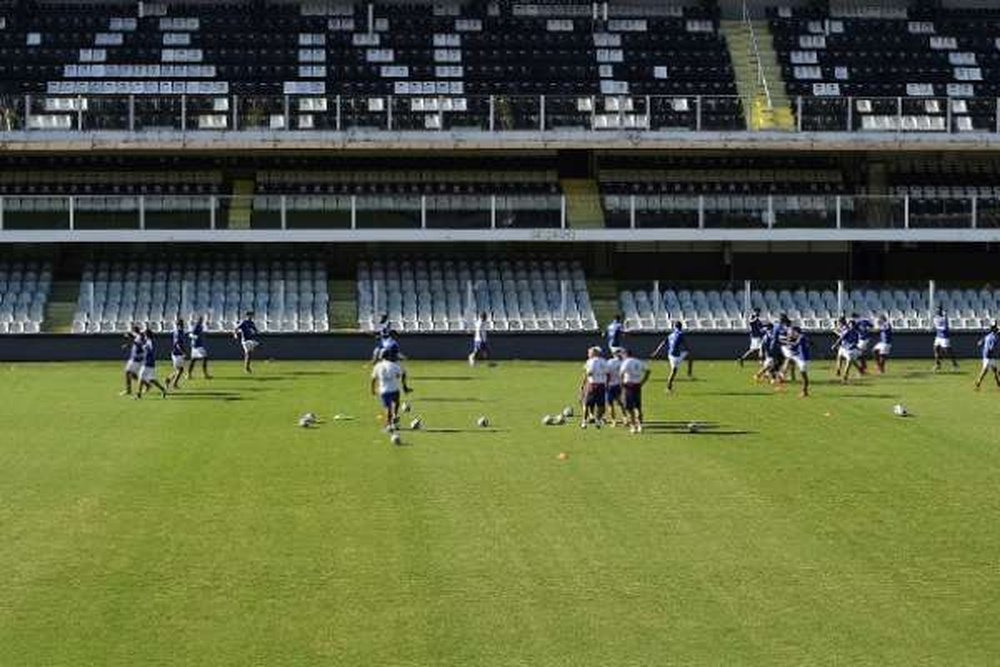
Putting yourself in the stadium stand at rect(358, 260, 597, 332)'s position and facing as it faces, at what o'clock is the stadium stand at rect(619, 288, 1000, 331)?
the stadium stand at rect(619, 288, 1000, 331) is roughly at 9 o'clock from the stadium stand at rect(358, 260, 597, 332).

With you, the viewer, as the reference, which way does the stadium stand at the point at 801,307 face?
facing the viewer

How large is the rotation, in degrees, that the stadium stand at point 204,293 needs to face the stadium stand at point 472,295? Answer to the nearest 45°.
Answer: approximately 90° to its left

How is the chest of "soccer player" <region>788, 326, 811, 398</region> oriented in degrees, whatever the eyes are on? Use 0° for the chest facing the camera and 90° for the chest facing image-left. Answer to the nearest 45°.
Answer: approximately 90°

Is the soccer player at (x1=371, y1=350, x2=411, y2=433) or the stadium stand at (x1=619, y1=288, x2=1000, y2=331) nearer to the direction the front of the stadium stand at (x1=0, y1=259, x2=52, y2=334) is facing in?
the soccer player

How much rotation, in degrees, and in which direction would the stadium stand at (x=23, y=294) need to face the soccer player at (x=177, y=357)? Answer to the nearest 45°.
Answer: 0° — it already faces them

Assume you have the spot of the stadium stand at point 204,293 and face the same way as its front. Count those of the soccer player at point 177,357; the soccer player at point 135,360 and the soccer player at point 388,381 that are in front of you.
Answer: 3

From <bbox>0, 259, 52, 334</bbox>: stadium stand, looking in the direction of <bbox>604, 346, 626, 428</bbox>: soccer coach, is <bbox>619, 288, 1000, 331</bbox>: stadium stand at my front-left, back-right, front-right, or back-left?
front-left

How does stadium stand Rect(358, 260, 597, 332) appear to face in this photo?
toward the camera
